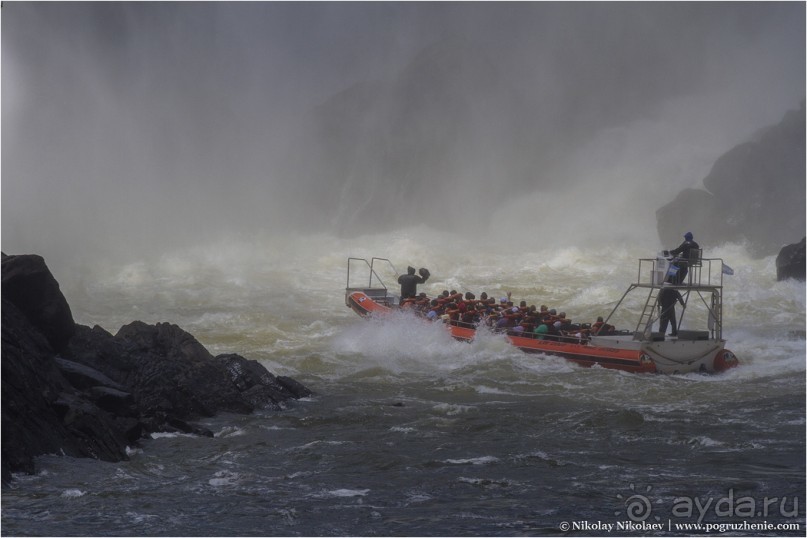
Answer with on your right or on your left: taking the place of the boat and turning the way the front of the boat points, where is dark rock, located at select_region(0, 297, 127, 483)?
on your left

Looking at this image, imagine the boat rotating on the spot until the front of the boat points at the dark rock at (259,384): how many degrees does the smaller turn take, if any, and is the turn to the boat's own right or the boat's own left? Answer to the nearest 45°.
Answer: approximately 90° to the boat's own left

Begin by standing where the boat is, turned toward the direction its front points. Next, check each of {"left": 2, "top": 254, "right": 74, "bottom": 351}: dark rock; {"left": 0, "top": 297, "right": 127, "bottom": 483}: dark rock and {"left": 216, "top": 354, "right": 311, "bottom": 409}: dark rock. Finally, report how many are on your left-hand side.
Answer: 3

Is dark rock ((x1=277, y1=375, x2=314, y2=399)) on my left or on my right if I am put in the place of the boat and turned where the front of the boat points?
on my left

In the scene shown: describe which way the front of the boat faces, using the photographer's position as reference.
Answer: facing away from the viewer and to the left of the viewer

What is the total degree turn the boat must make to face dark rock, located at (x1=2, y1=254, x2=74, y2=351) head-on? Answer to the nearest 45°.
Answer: approximately 90° to its left

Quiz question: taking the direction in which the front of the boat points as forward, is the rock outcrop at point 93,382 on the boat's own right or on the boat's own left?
on the boat's own left
